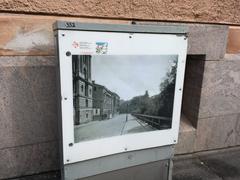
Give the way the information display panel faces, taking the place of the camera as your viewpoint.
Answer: facing the viewer and to the right of the viewer
